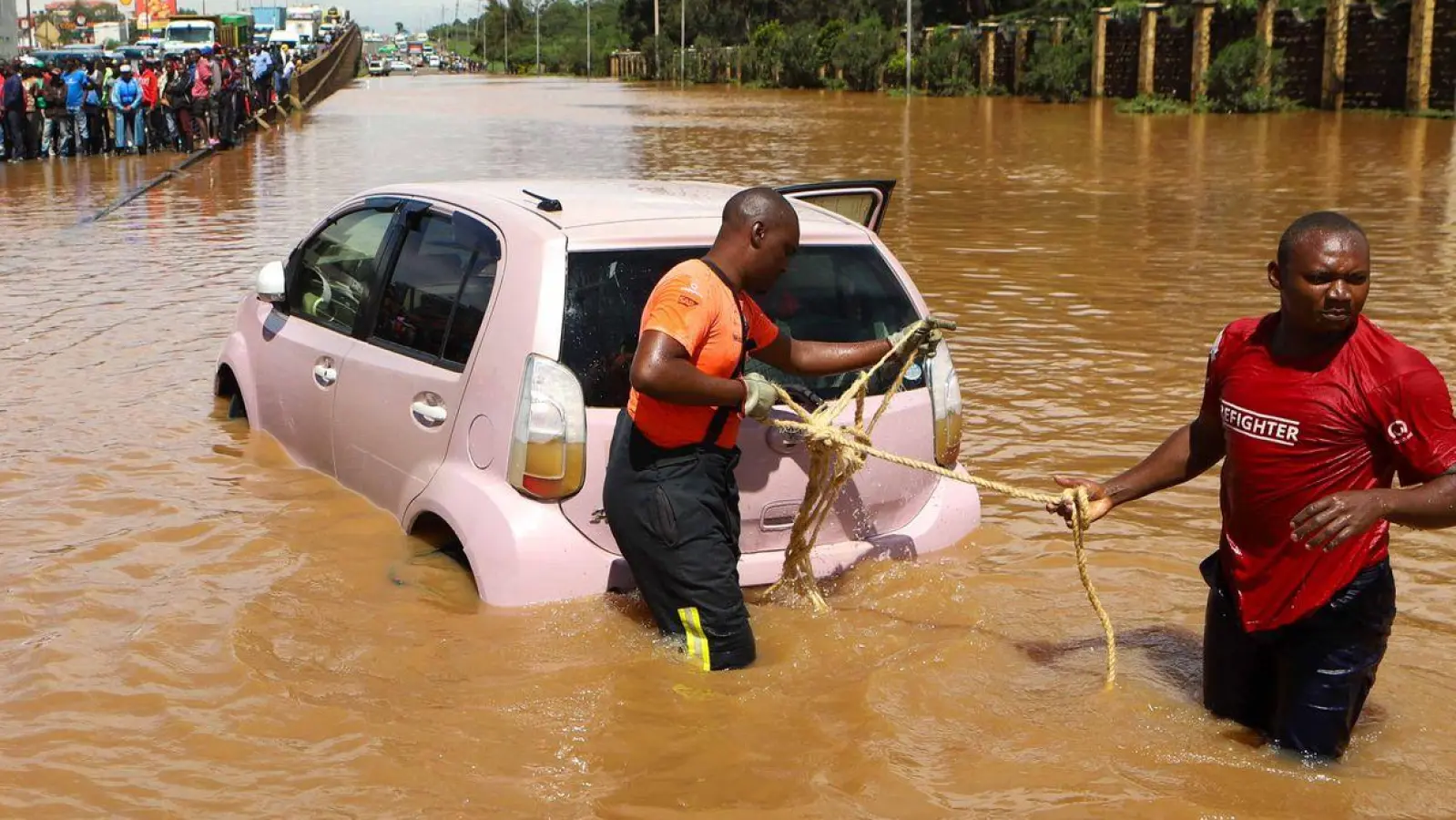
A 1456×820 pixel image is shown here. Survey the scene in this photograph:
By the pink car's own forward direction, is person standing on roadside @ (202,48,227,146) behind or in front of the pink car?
in front

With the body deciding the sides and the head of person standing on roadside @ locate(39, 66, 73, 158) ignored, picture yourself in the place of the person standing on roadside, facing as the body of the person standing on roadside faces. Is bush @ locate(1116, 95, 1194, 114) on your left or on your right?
on your left

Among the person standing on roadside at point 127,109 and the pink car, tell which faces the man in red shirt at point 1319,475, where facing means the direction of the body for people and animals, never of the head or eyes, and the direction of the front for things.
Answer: the person standing on roadside

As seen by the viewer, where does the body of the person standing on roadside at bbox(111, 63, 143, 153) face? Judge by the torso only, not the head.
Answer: toward the camera

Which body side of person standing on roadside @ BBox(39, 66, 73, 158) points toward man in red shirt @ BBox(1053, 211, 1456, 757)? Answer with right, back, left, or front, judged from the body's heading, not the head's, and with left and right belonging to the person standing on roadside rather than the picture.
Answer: front

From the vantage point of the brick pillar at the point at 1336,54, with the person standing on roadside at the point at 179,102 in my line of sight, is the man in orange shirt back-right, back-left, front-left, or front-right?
front-left

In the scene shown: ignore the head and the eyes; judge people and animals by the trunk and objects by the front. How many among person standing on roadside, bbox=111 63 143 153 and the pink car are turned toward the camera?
1

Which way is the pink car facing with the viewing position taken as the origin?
facing away from the viewer and to the left of the viewer

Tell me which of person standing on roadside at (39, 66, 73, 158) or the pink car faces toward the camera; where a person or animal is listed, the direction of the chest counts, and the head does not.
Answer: the person standing on roadside

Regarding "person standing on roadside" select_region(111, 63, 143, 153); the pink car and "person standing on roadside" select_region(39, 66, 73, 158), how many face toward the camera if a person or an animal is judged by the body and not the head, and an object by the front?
2

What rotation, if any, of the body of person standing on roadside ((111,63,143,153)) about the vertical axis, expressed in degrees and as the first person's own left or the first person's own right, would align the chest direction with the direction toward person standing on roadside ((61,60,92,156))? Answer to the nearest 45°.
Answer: approximately 45° to the first person's own right

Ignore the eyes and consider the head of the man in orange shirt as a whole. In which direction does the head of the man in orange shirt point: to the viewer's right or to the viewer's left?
to the viewer's right

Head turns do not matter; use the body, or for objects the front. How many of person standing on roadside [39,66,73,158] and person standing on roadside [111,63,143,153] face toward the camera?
2

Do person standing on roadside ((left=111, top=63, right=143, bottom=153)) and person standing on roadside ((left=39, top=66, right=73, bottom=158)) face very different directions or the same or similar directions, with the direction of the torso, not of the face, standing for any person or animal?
same or similar directions
